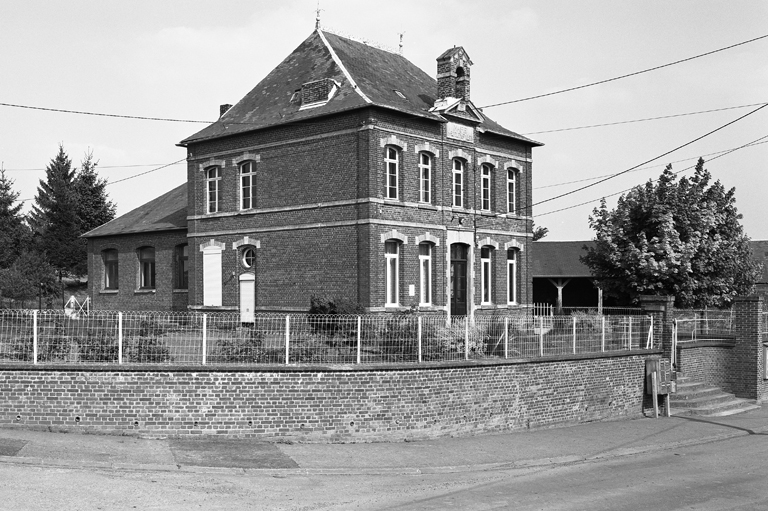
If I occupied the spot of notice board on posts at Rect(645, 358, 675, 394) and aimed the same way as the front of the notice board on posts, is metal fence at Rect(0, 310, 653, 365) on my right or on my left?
on my right

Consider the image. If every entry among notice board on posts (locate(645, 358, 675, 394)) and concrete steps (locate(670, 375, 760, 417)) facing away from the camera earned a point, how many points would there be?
0

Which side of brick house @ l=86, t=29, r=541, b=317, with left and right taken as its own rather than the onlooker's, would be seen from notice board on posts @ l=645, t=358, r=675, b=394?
front

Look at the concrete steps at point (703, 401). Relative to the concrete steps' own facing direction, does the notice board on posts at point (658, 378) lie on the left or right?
on its right

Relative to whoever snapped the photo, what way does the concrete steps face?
facing the viewer and to the right of the viewer

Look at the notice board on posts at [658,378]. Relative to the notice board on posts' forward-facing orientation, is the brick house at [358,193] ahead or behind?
behind

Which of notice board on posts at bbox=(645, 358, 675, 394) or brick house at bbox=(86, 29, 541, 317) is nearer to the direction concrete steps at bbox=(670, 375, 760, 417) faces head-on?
the notice board on posts

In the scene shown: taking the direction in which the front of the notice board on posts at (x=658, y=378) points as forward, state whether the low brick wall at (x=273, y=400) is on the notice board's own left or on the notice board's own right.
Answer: on the notice board's own right

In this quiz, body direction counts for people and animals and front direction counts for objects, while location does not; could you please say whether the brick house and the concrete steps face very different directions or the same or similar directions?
same or similar directions

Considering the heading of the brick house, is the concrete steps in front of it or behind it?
in front

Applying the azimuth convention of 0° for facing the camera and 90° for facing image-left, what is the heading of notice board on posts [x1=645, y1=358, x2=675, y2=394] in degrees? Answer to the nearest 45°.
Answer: approximately 315°

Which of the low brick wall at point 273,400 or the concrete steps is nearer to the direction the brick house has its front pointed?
the concrete steps
